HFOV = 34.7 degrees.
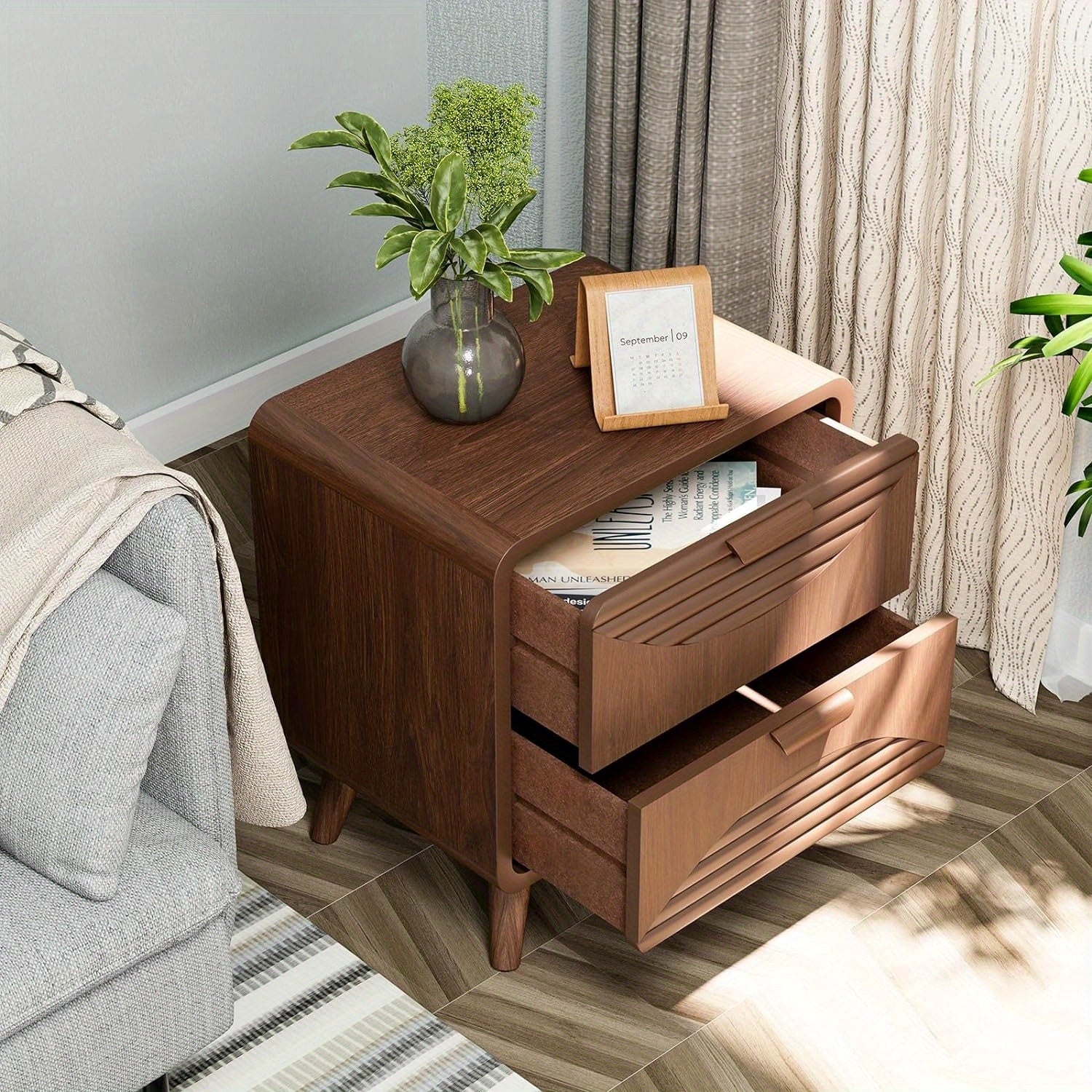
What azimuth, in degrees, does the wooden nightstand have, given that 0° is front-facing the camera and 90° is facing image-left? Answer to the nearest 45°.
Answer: approximately 315°

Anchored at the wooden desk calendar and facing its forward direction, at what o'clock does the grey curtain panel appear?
The grey curtain panel is roughly at 6 o'clock from the wooden desk calendar.

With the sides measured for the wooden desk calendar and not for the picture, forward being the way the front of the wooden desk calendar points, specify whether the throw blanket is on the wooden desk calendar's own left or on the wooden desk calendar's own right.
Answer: on the wooden desk calendar's own right

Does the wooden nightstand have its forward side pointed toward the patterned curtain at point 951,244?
no

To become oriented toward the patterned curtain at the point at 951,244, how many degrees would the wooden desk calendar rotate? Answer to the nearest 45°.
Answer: approximately 135° to its left

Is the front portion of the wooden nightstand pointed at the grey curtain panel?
no

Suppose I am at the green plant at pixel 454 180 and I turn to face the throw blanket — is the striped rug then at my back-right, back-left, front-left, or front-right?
front-left

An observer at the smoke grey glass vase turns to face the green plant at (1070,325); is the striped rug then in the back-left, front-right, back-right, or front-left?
back-right

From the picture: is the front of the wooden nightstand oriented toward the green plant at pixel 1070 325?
no

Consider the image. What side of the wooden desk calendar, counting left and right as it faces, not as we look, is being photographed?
front

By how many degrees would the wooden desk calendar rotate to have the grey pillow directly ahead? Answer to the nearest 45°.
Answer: approximately 45° to its right
